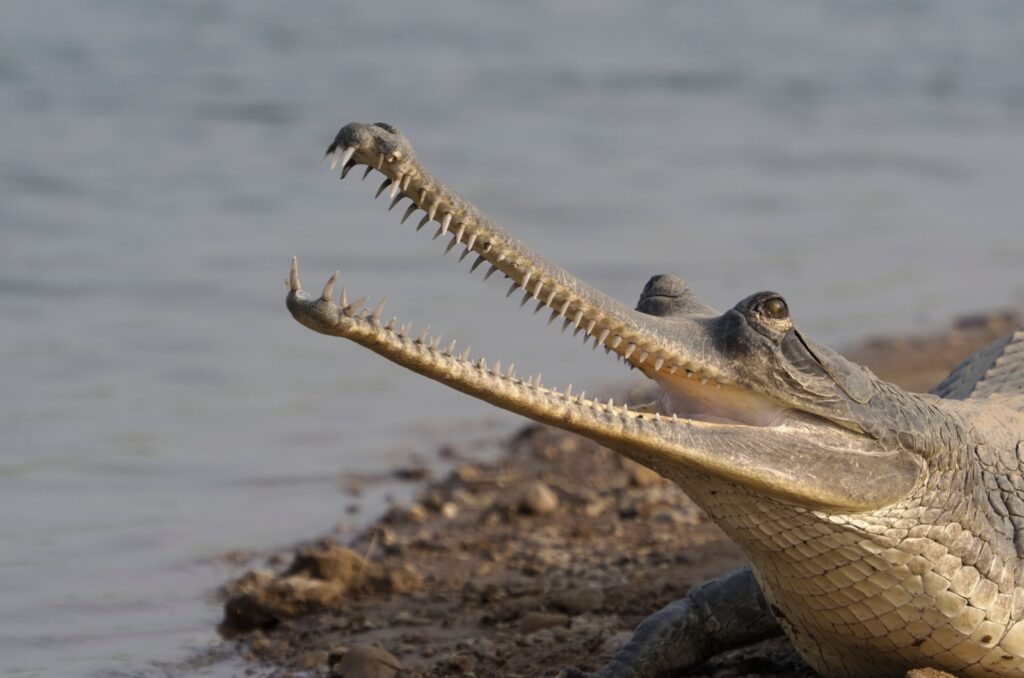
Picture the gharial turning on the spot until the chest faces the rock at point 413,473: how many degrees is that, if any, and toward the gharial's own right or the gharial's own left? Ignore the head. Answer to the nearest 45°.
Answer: approximately 90° to the gharial's own right

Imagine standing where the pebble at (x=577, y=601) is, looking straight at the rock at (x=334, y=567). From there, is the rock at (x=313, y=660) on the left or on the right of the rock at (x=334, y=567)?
left

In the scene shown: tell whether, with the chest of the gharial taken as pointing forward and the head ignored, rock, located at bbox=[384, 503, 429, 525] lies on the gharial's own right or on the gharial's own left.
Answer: on the gharial's own right

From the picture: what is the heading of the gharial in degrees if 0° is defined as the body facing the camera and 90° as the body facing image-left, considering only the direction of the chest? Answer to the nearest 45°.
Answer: approximately 45°

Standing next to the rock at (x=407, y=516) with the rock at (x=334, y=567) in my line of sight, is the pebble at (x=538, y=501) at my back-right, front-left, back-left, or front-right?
back-left

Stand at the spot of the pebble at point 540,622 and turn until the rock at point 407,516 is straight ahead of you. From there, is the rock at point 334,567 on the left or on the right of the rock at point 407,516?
left
